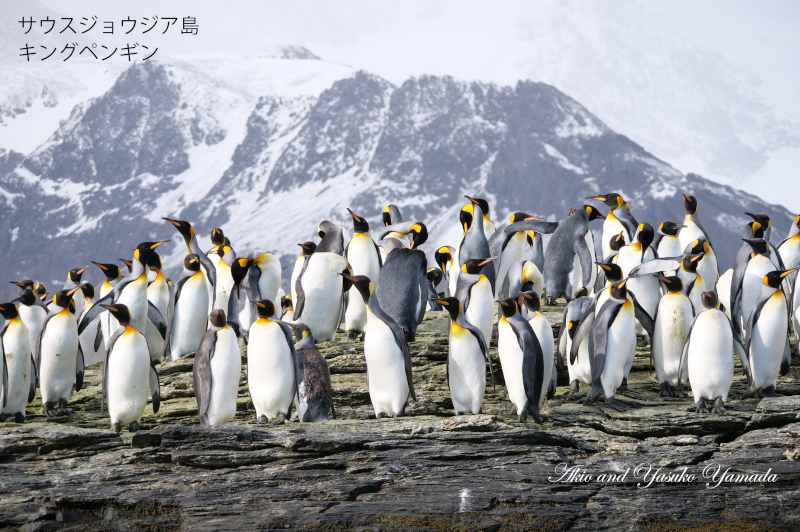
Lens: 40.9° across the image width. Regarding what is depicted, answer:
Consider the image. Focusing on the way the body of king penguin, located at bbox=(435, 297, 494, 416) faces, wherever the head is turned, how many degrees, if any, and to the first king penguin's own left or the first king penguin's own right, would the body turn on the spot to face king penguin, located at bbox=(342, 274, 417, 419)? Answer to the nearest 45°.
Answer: approximately 45° to the first king penguin's own right

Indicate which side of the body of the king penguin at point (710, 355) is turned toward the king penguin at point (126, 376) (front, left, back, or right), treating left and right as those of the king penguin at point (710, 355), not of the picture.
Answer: right

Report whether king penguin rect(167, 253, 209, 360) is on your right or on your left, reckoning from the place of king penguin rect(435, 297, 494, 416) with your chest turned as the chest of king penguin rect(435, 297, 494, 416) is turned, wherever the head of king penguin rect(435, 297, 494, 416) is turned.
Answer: on your right

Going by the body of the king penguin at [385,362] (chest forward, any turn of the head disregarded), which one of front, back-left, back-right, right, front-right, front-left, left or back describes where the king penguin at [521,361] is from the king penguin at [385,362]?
back-left

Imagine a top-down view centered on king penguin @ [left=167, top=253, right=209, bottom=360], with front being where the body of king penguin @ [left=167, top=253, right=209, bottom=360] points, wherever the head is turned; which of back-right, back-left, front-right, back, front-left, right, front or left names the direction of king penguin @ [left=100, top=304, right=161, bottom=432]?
front-right

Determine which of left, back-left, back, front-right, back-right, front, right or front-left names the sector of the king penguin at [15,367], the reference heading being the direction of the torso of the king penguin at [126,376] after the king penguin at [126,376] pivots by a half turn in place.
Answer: front-left

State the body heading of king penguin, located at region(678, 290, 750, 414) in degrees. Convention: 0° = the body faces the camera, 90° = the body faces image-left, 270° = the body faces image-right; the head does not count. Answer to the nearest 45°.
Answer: approximately 0°
